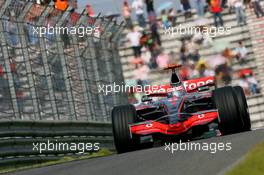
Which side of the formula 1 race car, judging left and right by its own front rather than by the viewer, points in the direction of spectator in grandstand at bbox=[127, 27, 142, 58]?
back

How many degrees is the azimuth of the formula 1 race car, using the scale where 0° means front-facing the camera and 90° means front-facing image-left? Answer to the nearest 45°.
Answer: approximately 0°

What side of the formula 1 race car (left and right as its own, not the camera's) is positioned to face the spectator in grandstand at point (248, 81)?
back

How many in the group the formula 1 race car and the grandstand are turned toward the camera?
2

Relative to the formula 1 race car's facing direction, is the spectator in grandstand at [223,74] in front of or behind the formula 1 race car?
behind

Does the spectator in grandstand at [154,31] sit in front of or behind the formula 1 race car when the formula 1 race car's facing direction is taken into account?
behind

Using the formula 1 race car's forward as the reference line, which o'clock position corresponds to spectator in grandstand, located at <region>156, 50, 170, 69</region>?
The spectator in grandstand is roughly at 6 o'clock from the formula 1 race car.
